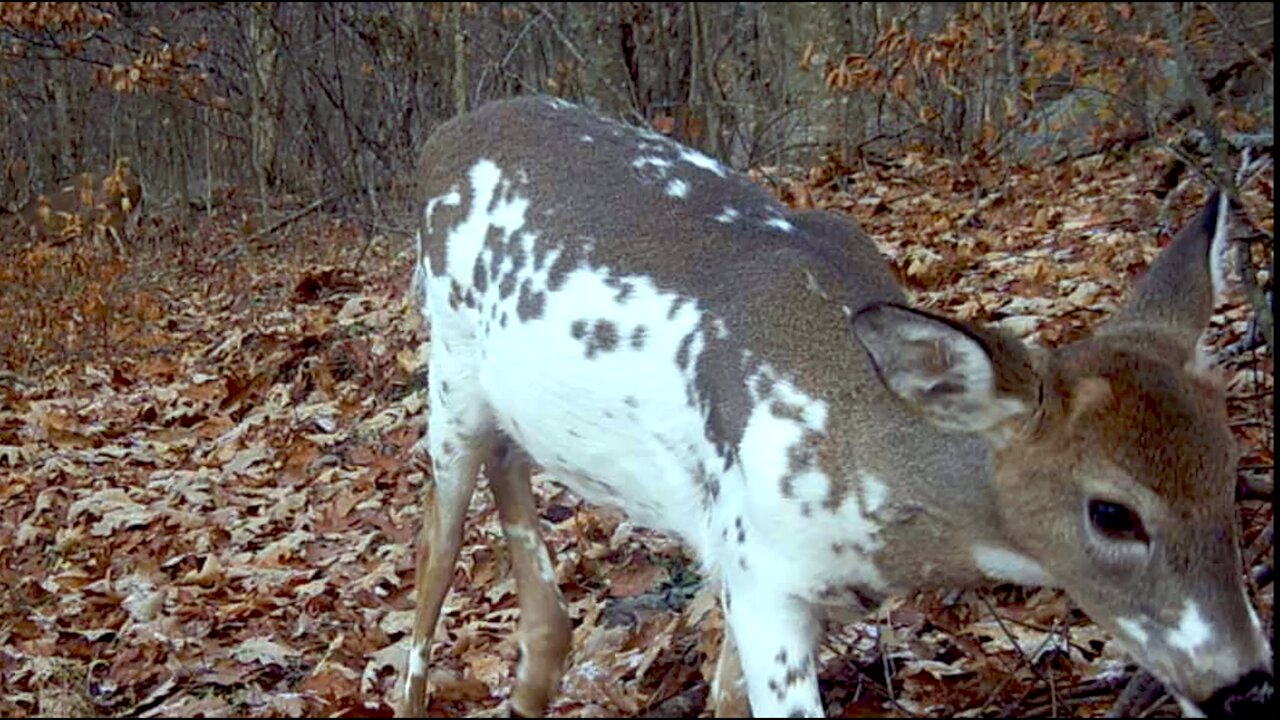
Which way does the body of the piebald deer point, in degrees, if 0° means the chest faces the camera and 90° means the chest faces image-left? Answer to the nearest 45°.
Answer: approximately 315°

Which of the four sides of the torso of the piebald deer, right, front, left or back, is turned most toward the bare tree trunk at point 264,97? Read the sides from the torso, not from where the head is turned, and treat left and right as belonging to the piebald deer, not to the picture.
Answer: back

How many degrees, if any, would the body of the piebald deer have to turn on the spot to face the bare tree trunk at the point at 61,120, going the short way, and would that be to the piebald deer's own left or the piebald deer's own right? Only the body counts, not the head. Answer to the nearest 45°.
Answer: approximately 180°

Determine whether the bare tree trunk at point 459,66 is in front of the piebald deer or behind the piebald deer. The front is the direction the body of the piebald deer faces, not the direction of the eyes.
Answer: behind

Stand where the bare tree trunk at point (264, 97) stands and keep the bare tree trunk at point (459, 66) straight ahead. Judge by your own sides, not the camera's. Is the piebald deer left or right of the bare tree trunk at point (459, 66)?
right

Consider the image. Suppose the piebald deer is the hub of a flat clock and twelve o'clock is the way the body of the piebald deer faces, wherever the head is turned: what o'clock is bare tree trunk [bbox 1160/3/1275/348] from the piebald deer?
The bare tree trunk is roughly at 9 o'clock from the piebald deer.
